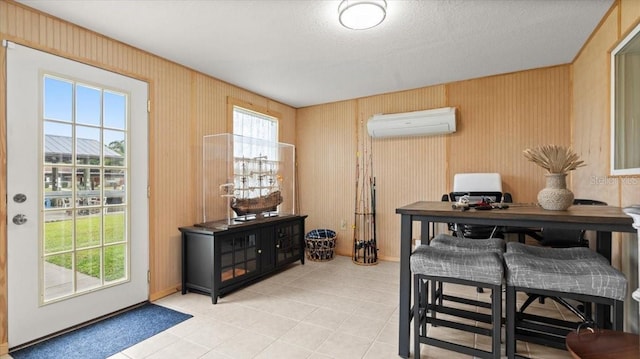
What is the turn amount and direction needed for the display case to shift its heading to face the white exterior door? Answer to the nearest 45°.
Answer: approximately 90° to its right

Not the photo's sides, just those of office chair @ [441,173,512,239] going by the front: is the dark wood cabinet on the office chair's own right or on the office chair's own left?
on the office chair's own right

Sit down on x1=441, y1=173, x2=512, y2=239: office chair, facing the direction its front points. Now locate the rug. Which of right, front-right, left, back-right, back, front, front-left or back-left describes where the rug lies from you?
front-right

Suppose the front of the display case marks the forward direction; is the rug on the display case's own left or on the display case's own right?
on the display case's own right

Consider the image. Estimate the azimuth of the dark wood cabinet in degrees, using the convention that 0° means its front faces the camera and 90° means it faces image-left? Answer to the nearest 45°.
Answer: approximately 315°

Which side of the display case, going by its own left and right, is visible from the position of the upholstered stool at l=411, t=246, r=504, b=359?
front

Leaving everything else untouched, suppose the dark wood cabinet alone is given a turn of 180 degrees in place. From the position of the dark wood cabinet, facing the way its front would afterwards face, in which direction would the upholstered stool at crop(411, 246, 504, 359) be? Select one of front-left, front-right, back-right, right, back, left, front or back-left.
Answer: back

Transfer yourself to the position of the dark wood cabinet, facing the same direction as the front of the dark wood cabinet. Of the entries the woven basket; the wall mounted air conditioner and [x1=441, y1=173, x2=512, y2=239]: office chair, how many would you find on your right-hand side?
0

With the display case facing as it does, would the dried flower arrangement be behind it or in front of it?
in front

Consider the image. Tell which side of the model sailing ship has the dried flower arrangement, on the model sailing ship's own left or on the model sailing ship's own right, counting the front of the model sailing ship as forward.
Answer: on the model sailing ship's own left

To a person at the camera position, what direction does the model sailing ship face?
facing the viewer and to the left of the viewer

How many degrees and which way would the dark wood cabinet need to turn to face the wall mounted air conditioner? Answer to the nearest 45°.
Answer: approximately 45° to its left

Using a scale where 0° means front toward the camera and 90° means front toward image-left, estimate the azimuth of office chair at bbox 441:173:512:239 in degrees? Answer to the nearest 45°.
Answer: approximately 0°

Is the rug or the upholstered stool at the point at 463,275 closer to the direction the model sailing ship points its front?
the rug

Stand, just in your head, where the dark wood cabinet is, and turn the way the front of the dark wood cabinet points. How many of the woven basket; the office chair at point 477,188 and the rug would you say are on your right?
1
